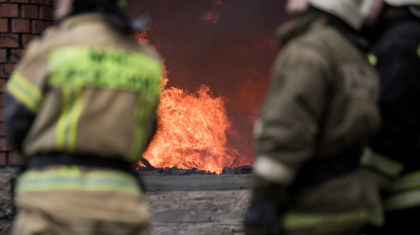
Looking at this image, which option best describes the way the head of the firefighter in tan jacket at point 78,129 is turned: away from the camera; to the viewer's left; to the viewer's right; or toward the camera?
away from the camera
